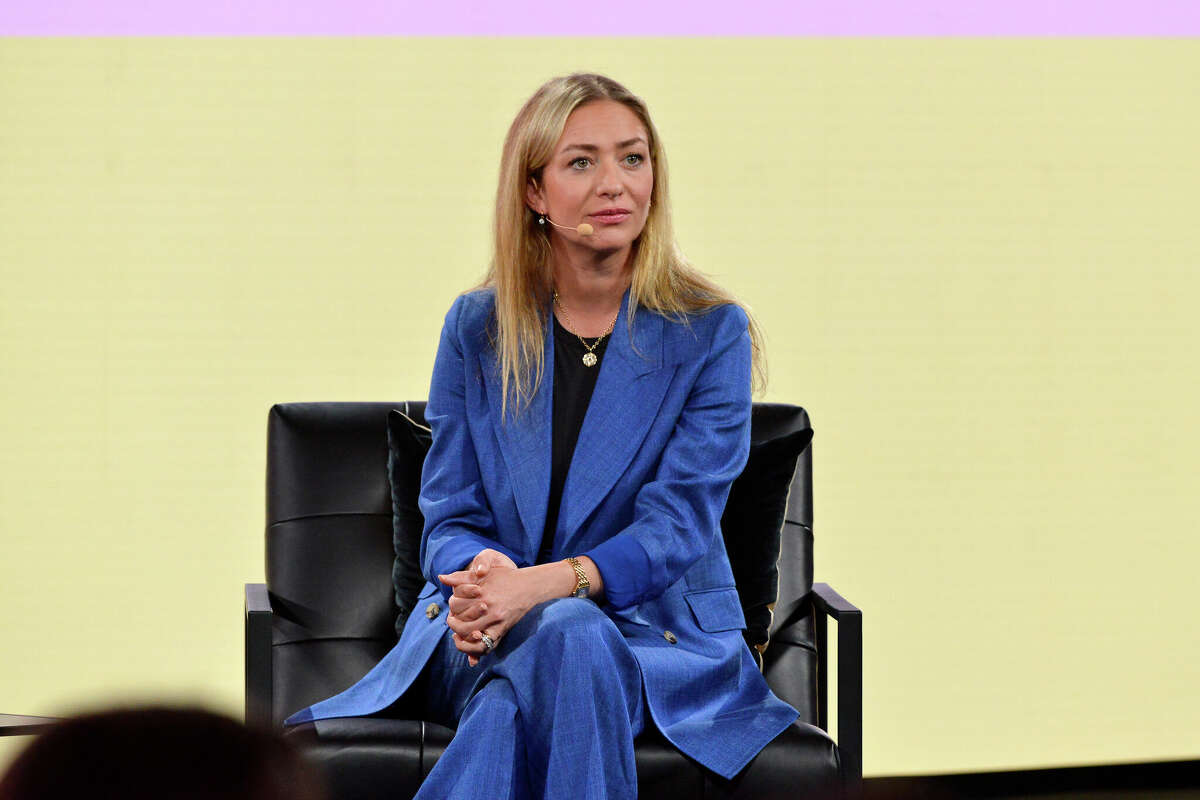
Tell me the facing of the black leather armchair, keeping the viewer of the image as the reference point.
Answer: facing the viewer

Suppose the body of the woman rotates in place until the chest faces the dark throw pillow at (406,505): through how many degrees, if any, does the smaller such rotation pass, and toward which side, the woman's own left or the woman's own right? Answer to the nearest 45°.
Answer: approximately 135° to the woman's own right

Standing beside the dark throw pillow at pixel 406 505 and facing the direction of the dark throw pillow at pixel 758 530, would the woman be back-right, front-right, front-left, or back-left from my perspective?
front-right

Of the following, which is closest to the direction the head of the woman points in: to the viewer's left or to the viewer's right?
to the viewer's right
